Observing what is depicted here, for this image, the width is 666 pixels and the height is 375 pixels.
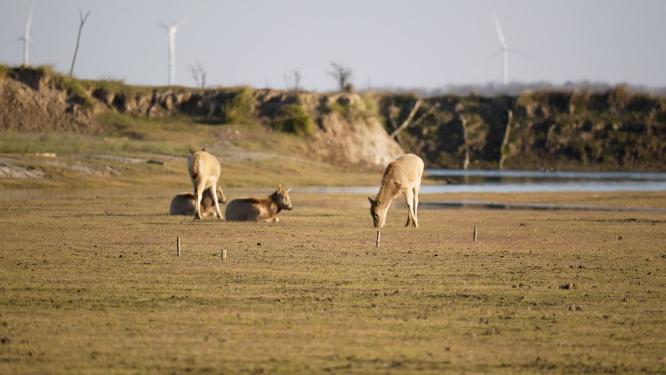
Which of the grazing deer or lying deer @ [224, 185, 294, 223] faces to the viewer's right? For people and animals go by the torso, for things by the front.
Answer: the lying deer

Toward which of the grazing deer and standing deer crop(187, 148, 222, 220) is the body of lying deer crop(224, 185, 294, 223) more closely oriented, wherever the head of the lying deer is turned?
the grazing deer

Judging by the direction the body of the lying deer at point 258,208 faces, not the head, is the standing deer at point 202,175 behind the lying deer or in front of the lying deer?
behind

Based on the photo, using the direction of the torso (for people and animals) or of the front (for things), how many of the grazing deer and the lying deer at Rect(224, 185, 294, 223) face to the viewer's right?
1

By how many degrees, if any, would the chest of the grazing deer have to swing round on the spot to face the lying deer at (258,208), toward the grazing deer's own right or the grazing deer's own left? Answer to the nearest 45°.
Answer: approximately 45° to the grazing deer's own right

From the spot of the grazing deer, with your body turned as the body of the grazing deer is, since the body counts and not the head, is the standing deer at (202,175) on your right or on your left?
on your right

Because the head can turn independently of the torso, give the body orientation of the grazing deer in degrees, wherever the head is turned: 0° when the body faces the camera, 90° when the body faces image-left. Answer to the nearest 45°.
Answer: approximately 45°

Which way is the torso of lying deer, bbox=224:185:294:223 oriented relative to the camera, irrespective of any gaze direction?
to the viewer's right
